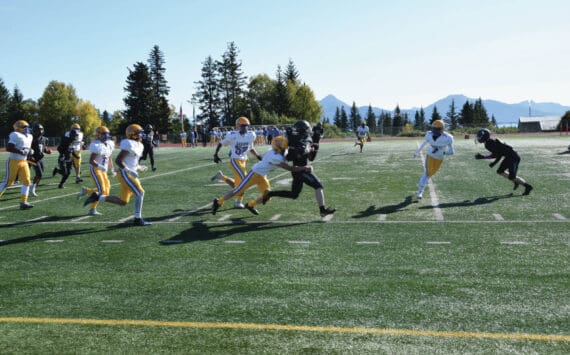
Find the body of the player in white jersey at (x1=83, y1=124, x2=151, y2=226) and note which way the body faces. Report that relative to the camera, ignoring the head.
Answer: to the viewer's right

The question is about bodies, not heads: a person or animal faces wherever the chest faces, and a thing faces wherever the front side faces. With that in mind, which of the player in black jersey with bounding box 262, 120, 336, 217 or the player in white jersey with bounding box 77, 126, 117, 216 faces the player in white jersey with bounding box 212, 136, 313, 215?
the player in white jersey with bounding box 77, 126, 117, 216

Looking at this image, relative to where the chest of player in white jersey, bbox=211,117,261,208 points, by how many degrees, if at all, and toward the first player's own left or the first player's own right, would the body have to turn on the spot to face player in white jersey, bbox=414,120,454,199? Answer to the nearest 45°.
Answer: approximately 45° to the first player's own left

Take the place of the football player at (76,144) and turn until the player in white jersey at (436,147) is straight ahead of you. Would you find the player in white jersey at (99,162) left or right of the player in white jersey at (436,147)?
right

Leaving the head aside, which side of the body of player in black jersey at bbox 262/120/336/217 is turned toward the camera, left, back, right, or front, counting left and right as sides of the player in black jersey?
right

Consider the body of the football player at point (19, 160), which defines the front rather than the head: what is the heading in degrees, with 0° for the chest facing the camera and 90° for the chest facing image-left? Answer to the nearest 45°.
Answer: approximately 315°

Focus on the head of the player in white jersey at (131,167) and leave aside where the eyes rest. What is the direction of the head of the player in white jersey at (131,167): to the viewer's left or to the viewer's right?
to the viewer's right

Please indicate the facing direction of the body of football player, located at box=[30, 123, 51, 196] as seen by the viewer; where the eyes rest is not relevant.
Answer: to the viewer's right

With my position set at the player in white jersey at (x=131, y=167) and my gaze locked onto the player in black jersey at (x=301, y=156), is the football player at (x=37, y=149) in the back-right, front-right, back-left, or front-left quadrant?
back-left

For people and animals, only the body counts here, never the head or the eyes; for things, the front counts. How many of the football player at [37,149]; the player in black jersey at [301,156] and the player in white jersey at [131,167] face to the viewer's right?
3

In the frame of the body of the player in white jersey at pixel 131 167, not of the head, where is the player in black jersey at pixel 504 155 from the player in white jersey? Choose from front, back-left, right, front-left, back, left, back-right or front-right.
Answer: front

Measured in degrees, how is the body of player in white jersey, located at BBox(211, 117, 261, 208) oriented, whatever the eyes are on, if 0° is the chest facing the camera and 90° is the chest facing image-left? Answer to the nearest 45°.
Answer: approximately 315°

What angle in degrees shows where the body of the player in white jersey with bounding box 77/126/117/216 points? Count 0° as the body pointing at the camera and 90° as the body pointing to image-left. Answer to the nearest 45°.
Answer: approximately 315°

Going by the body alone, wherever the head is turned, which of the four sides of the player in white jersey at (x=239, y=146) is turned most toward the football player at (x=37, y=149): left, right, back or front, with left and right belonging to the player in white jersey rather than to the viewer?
back

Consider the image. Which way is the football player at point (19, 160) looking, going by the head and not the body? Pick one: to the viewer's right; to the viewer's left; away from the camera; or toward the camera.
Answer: to the viewer's right

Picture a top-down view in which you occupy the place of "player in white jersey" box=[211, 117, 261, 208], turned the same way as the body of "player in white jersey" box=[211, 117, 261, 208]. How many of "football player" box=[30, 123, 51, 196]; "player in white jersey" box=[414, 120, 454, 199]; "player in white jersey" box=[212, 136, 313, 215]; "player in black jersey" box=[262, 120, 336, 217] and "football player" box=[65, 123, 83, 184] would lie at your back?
2
